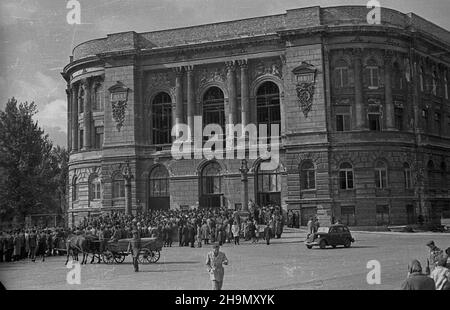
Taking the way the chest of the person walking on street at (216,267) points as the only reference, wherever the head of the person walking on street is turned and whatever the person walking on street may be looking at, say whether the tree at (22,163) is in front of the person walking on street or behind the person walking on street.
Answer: behind

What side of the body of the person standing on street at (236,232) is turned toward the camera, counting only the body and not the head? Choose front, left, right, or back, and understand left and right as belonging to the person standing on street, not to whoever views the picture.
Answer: back

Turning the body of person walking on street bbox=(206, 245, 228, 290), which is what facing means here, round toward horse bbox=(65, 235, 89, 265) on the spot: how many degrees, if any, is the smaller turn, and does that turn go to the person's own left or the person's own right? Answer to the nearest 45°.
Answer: approximately 135° to the person's own right

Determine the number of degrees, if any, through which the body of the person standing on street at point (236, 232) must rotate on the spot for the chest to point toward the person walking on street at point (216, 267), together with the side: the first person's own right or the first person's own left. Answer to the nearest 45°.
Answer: approximately 180°

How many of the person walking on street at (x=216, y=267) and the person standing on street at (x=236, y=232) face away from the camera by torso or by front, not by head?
1

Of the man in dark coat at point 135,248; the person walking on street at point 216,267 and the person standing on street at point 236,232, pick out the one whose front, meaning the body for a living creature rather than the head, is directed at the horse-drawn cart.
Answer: the man in dark coat

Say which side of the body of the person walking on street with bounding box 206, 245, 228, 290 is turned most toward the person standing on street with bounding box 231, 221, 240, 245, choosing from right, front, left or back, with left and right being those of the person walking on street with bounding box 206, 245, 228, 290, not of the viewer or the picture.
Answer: back

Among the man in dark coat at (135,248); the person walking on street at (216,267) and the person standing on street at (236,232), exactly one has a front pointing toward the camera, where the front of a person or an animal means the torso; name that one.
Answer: the person walking on street at (216,267)
